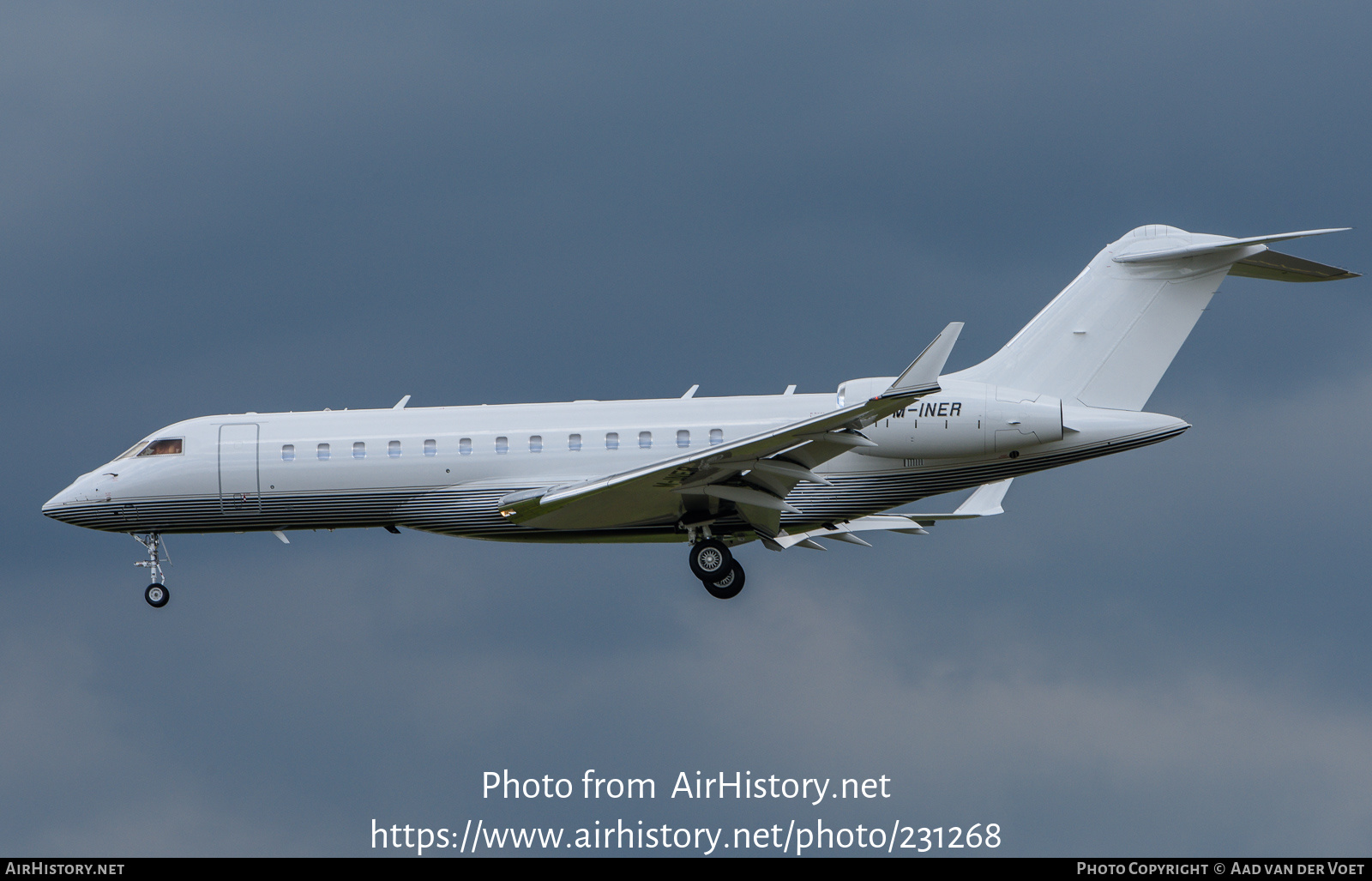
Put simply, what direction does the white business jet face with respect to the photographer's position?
facing to the left of the viewer
